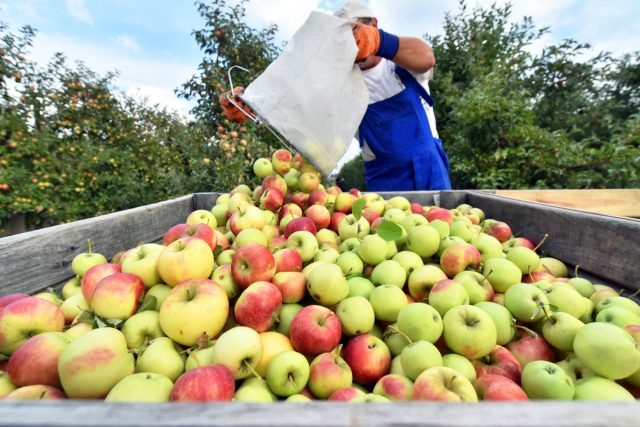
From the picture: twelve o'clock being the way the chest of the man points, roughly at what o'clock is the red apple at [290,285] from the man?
The red apple is roughly at 11 o'clock from the man.

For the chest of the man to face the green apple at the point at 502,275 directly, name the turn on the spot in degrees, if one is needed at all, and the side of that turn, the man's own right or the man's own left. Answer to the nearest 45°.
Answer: approximately 45° to the man's own left

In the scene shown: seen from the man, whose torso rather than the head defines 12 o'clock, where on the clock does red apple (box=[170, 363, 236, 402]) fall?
The red apple is roughly at 11 o'clock from the man.

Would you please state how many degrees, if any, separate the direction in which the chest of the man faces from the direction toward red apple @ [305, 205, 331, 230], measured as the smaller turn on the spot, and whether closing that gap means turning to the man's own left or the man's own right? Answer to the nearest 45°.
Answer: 0° — they already face it

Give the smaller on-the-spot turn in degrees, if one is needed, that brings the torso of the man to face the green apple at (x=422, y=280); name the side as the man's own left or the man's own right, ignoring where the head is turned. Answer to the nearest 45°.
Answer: approximately 45° to the man's own left

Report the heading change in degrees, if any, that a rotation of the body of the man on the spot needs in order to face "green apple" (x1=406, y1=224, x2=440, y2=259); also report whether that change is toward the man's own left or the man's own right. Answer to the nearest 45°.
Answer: approximately 45° to the man's own left

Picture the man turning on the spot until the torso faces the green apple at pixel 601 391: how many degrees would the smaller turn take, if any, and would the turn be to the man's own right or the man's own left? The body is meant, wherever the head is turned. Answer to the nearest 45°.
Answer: approximately 45° to the man's own left

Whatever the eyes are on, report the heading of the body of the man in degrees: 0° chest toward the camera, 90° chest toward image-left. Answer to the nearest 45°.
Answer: approximately 45°

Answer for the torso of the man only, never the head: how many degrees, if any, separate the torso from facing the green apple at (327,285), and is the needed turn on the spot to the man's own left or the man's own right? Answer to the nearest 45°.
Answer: approximately 45° to the man's own left

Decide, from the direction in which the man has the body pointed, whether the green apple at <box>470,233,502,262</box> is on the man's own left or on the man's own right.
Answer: on the man's own left
